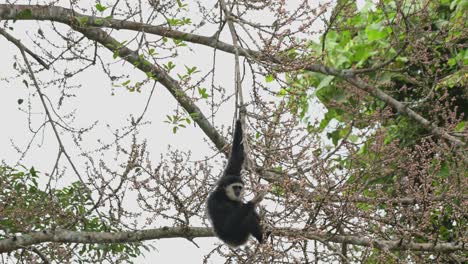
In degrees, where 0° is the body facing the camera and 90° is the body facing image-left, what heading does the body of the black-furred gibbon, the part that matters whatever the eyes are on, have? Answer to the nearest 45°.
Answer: approximately 315°
